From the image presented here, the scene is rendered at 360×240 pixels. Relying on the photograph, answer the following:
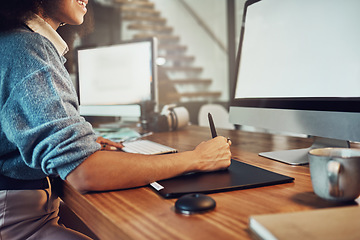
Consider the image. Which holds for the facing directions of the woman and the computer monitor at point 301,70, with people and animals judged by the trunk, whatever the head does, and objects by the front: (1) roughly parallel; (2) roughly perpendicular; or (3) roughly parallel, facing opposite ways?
roughly parallel, facing opposite ways

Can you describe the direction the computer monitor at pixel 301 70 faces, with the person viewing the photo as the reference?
facing the viewer and to the left of the viewer

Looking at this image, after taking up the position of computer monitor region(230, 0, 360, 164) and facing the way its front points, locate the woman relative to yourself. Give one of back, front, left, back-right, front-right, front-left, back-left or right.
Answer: front

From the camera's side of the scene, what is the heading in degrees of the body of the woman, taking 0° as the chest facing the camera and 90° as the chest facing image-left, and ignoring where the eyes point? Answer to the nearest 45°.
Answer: approximately 270°

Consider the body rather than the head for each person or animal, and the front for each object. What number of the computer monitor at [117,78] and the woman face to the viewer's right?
1

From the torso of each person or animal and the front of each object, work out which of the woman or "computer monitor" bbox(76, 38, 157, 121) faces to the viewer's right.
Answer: the woman

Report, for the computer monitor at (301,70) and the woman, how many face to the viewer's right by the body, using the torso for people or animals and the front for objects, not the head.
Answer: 1

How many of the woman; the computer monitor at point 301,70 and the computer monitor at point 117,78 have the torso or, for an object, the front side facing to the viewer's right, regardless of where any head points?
1

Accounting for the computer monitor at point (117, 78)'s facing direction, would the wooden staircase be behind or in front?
behind

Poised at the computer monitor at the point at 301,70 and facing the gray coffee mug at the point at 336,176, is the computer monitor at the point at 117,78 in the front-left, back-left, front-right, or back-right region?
back-right

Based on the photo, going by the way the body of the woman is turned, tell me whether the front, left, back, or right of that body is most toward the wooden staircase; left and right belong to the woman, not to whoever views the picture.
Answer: left

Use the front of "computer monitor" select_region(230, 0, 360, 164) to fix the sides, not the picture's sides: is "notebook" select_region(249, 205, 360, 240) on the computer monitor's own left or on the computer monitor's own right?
on the computer monitor's own left

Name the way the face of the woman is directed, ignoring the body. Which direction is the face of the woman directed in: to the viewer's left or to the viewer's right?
to the viewer's right

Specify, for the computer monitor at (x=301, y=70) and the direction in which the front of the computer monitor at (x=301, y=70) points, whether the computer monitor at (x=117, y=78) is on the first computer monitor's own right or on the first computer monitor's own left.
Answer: on the first computer monitor's own right
